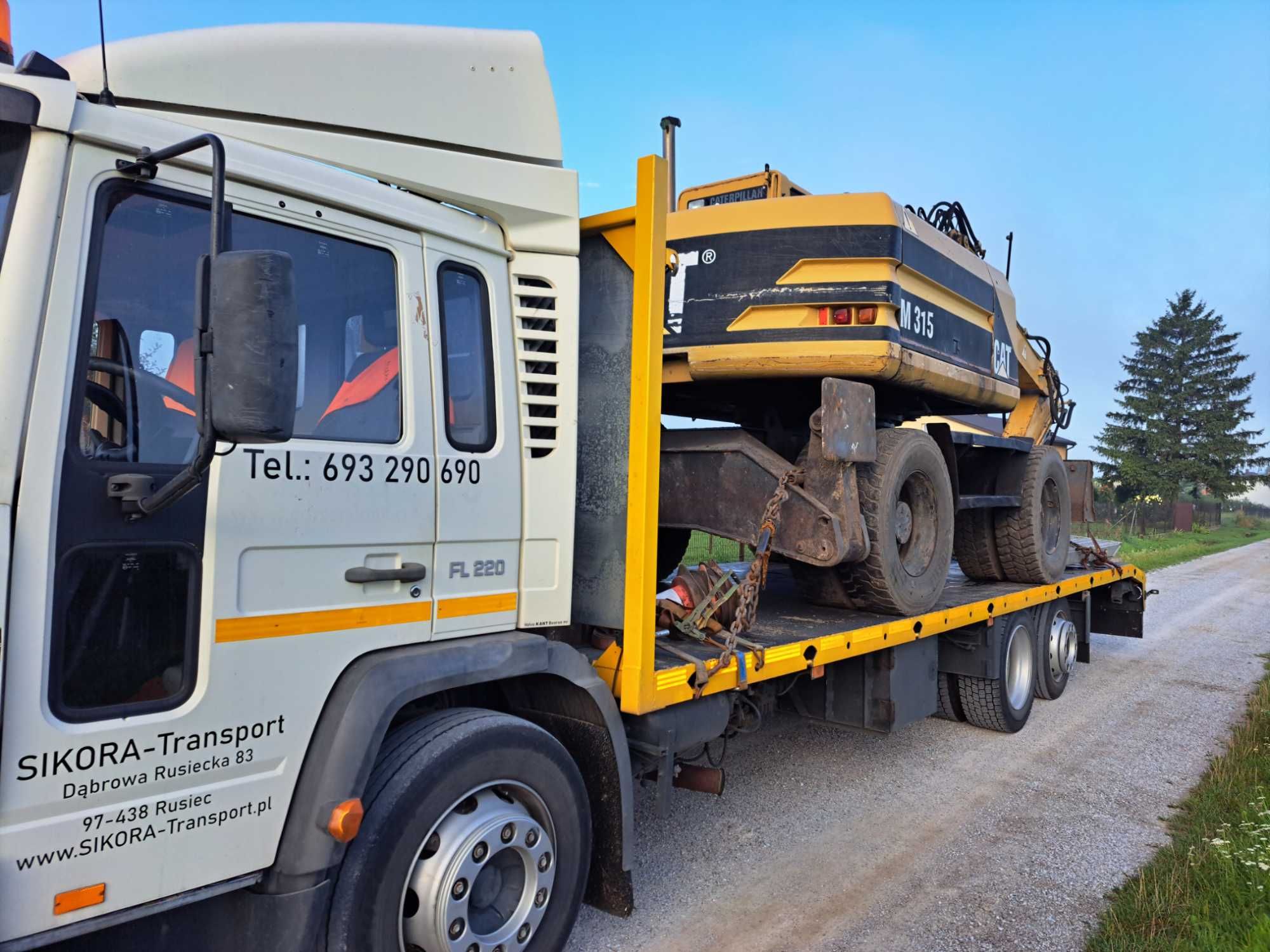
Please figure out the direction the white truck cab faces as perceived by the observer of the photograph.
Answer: facing the viewer and to the left of the viewer

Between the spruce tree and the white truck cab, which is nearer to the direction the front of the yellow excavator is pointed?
the spruce tree

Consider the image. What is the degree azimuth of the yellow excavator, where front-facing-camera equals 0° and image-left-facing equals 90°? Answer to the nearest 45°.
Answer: approximately 225°

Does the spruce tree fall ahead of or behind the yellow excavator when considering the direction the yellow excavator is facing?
ahead

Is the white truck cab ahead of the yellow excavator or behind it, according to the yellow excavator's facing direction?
behind

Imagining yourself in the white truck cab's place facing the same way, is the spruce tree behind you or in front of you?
behind

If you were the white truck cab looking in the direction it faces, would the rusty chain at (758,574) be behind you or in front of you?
behind

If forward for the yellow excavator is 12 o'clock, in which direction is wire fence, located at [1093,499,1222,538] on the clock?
The wire fence is roughly at 11 o'clock from the yellow excavator.
